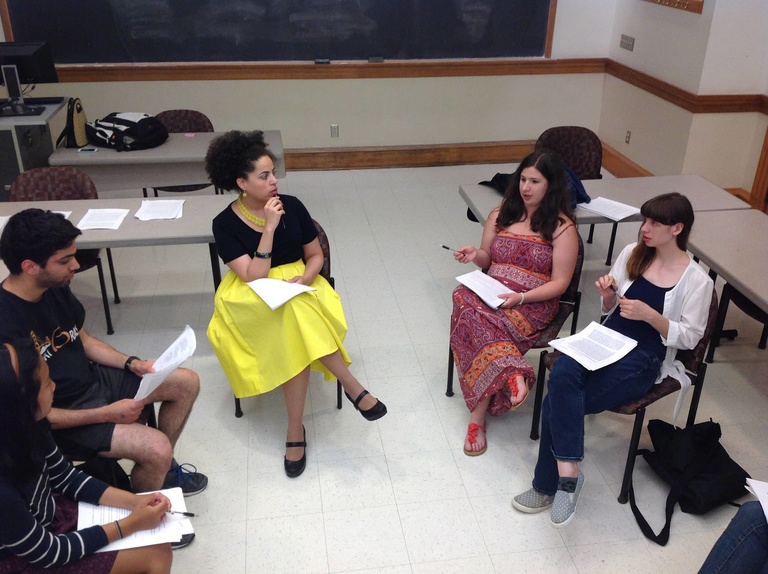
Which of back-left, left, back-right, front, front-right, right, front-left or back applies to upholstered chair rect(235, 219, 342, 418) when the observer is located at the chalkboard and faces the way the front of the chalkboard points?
front

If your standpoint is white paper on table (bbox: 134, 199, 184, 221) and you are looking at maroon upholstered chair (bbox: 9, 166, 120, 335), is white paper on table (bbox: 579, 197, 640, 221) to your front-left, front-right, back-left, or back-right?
back-right

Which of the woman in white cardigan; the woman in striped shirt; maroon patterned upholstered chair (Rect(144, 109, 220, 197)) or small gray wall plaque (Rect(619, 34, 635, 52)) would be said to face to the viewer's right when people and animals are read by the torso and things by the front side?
the woman in striped shirt

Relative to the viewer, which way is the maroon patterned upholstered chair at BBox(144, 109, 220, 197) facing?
toward the camera

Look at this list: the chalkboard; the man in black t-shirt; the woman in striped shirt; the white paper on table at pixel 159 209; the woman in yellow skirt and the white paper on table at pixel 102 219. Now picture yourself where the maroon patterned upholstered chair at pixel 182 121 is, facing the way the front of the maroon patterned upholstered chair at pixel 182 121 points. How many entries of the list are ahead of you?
5

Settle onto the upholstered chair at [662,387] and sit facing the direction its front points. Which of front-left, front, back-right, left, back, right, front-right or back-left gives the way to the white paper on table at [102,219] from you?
front-right

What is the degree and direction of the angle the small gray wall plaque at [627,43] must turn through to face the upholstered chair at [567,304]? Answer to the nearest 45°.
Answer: approximately 45° to its left

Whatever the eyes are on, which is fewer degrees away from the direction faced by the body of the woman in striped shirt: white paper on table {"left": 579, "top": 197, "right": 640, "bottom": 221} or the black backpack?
the white paper on table

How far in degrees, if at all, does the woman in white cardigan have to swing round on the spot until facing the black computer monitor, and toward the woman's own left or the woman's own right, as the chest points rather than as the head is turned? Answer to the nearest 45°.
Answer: approximately 45° to the woman's own right

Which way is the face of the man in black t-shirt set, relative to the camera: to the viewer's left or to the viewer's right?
to the viewer's right

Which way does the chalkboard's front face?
toward the camera

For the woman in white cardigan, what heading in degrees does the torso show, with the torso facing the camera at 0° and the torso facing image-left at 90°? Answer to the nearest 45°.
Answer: approximately 45°

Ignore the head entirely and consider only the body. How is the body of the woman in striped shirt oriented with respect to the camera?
to the viewer's right

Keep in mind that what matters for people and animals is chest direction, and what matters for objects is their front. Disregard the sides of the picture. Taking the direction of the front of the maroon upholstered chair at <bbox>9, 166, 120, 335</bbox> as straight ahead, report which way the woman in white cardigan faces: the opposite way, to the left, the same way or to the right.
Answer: to the right

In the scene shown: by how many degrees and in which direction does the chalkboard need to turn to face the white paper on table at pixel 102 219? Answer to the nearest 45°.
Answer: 0° — it already faces it

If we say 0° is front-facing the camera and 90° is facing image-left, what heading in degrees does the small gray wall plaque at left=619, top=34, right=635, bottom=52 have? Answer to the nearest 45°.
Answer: approximately 45°

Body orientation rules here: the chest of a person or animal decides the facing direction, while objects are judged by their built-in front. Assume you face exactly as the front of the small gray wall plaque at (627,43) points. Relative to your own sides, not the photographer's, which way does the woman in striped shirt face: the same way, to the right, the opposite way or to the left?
the opposite way

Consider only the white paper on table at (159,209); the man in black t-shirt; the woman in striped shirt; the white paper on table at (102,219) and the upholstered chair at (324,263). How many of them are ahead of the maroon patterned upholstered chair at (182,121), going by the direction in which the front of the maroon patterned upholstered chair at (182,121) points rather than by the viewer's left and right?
5

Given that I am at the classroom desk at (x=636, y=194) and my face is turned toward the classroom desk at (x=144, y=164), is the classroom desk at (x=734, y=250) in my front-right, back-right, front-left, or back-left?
back-left
